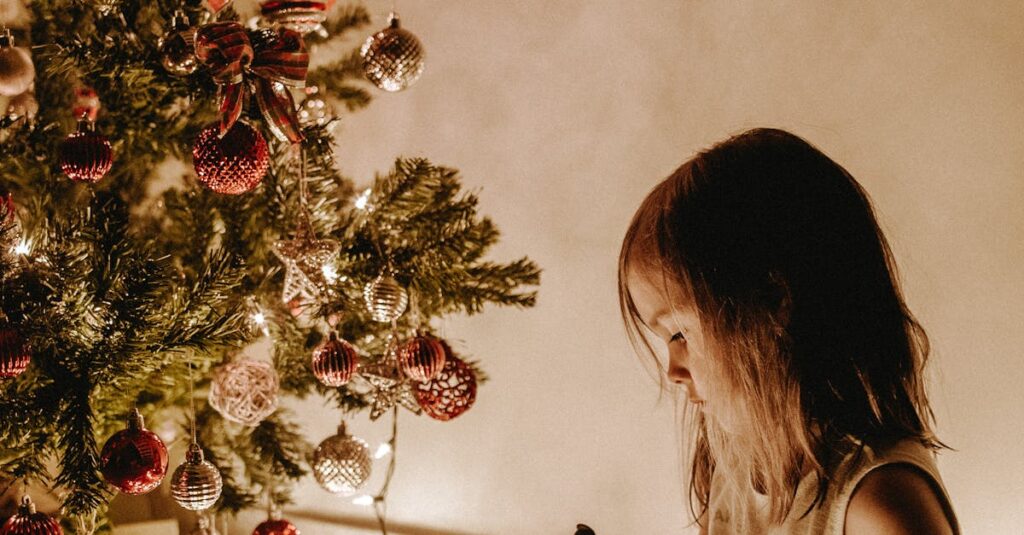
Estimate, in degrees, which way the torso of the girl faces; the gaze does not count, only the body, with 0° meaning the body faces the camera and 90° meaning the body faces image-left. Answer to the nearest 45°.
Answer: approximately 90°

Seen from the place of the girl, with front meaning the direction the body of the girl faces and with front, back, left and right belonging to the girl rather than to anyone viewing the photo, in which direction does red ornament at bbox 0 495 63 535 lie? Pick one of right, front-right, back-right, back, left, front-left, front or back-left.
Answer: front

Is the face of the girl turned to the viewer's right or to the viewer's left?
to the viewer's left

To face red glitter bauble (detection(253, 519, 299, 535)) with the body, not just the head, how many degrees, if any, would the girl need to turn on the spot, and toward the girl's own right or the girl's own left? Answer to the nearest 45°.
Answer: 0° — they already face it

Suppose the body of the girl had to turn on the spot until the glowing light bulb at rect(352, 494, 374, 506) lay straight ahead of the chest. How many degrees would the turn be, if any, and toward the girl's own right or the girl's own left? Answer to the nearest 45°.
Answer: approximately 45° to the girl's own right

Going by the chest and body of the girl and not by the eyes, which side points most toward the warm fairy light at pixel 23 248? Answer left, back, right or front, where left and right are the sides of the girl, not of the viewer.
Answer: front

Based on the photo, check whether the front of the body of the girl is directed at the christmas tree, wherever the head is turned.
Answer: yes

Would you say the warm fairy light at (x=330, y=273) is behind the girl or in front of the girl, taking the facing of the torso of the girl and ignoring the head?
in front
